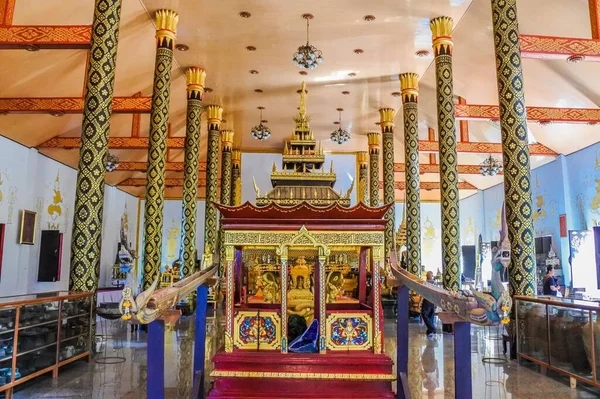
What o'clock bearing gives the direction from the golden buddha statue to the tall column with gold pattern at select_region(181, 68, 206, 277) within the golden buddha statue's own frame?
The tall column with gold pattern is roughly at 5 o'clock from the golden buddha statue.

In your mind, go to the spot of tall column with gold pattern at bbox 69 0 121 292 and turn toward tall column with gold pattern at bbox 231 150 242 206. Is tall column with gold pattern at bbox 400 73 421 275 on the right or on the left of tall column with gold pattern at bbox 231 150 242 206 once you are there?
right

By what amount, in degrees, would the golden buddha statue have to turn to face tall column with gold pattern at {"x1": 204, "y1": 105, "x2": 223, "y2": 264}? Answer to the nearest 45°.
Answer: approximately 180°

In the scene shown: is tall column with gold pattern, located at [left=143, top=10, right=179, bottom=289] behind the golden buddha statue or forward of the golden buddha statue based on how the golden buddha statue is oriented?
behind

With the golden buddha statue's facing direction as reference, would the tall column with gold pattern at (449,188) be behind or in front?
behind

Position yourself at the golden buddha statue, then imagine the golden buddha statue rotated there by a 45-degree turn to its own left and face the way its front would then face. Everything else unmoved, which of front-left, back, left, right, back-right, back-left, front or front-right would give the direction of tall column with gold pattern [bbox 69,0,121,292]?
back-right

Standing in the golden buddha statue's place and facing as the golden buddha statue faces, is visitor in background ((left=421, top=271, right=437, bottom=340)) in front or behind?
behind

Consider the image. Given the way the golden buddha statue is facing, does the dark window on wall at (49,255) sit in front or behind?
behind

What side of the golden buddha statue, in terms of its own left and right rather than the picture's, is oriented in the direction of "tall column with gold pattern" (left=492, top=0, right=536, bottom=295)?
left

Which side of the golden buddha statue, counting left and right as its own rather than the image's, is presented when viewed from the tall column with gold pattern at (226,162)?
back

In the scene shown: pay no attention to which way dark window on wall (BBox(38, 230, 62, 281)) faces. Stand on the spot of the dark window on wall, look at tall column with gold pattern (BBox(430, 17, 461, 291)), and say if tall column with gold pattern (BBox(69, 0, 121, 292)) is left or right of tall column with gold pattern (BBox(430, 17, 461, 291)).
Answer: right

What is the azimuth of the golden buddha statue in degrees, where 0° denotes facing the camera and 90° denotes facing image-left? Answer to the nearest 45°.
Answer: approximately 0°

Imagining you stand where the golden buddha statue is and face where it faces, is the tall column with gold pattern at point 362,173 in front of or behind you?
behind

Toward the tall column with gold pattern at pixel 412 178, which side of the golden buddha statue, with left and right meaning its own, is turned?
back

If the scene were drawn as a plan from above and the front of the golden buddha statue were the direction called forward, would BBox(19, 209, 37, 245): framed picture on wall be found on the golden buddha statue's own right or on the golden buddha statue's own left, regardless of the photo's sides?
on the golden buddha statue's own right
